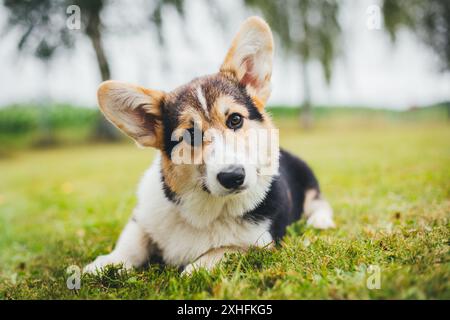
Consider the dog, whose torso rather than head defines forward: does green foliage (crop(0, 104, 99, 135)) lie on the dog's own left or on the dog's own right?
on the dog's own right

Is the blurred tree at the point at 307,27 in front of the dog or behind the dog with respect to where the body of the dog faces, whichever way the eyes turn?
behind

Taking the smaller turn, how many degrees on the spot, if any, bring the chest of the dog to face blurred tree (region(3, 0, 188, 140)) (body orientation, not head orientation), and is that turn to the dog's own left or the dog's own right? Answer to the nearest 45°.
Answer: approximately 135° to the dog's own right

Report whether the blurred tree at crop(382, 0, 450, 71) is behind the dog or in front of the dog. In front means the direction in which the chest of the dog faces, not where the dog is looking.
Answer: behind

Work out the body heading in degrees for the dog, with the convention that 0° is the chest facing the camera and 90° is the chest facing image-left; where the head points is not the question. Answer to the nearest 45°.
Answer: approximately 45°
